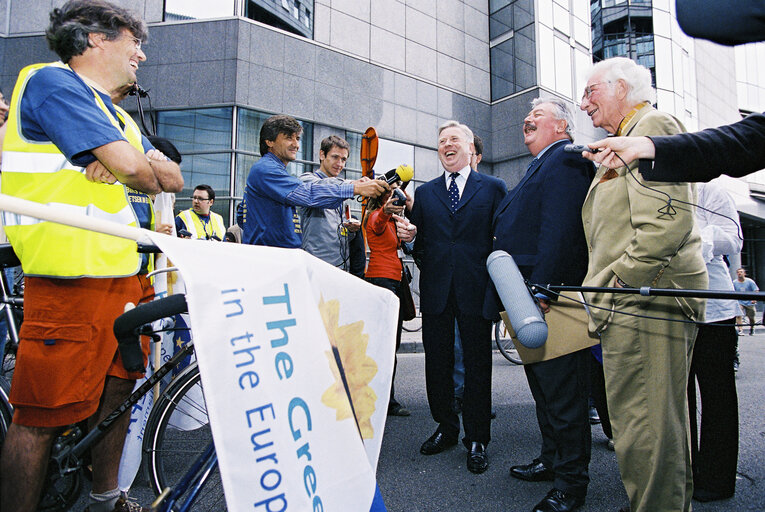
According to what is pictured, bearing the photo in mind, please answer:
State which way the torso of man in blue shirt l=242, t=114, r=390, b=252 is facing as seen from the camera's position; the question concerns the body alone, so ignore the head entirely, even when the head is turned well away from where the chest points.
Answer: to the viewer's right

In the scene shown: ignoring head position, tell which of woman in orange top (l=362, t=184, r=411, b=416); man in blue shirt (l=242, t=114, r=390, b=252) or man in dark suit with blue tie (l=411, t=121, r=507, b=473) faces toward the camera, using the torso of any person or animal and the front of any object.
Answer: the man in dark suit with blue tie

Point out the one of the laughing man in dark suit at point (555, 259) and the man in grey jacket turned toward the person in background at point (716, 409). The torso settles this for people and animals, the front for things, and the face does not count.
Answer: the man in grey jacket

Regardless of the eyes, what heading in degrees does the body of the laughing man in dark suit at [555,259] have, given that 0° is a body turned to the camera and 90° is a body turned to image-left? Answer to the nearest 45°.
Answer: approximately 90°

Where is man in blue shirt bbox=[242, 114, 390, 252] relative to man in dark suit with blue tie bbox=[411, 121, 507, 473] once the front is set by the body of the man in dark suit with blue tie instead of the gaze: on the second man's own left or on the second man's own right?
on the second man's own right

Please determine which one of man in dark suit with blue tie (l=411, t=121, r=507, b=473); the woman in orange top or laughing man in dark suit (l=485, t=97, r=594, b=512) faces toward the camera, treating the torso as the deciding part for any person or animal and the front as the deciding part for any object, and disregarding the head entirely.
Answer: the man in dark suit with blue tie

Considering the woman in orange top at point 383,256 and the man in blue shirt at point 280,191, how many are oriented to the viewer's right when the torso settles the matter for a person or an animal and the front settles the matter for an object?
2

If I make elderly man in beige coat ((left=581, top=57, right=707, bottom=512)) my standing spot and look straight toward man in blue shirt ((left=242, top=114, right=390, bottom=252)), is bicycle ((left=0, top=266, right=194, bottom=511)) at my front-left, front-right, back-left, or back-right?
front-left

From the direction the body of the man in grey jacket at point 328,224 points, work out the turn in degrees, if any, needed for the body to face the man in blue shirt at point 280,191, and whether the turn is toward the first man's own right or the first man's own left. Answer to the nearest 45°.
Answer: approximately 45° to the first man's own right

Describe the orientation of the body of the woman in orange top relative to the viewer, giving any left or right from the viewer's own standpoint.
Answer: facing to the right of the viewer

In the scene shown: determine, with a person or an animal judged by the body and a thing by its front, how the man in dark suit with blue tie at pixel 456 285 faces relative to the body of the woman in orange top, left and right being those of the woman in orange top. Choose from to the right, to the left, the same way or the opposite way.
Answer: to the right

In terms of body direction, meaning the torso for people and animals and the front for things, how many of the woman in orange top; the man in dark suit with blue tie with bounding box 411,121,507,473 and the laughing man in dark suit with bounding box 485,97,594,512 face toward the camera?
1

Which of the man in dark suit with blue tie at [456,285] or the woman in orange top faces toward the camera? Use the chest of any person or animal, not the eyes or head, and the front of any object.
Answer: the man in dark suit with blue tie

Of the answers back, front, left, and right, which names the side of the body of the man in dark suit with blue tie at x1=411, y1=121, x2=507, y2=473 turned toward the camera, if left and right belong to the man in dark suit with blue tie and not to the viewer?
front

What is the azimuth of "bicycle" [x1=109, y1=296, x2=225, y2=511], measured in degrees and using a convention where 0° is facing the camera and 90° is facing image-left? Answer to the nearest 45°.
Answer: approximately 270°

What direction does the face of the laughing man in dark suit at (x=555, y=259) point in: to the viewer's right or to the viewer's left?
to the viewer's left
